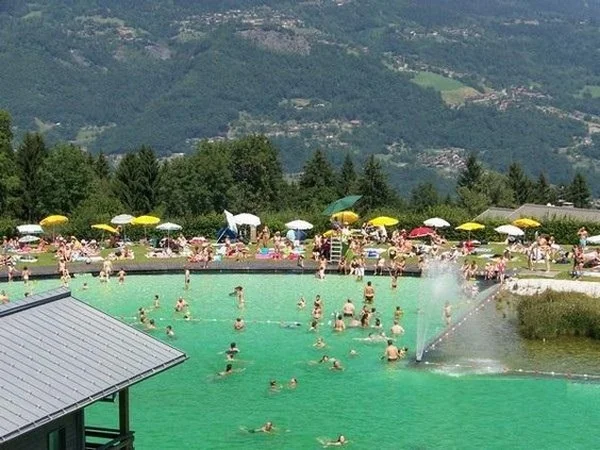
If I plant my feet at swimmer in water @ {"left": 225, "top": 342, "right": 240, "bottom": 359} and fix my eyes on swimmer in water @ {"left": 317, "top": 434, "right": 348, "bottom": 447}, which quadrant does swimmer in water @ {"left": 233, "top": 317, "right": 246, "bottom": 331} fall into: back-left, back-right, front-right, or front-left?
back-left

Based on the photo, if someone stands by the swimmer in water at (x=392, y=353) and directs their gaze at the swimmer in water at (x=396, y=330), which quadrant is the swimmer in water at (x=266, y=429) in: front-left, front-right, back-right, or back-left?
back-left

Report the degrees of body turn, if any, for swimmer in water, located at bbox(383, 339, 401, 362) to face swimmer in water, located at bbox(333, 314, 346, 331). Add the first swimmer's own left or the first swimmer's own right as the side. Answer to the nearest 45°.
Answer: approximately 45° to the first swimmer's own left

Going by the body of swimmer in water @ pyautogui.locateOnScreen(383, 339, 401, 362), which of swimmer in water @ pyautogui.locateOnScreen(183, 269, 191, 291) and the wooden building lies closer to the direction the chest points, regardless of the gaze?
the swimmer in water

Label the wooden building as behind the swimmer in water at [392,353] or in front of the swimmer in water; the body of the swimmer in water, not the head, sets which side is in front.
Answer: behind

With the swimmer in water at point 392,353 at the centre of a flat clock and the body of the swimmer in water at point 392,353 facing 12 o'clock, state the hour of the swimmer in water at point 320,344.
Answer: the swimmer in water at point 320,344 is roughly at 10 o'clock from the swimmer in water at point 392,353.

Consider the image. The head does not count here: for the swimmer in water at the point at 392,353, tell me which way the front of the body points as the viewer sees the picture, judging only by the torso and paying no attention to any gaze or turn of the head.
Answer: away from the camera

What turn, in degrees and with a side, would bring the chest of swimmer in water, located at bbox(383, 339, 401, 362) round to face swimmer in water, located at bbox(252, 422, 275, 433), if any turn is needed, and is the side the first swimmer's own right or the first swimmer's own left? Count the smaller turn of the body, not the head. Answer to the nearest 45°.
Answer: approximately 135° to the first swimmer's own left

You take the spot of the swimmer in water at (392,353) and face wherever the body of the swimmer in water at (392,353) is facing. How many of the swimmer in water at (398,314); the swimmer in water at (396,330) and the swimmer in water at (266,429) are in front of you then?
2
